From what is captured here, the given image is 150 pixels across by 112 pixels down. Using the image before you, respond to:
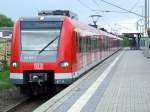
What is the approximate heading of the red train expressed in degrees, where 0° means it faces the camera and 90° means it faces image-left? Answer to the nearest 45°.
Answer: approximately 45°

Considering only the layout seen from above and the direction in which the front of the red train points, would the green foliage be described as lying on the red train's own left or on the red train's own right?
on the red train's own right
